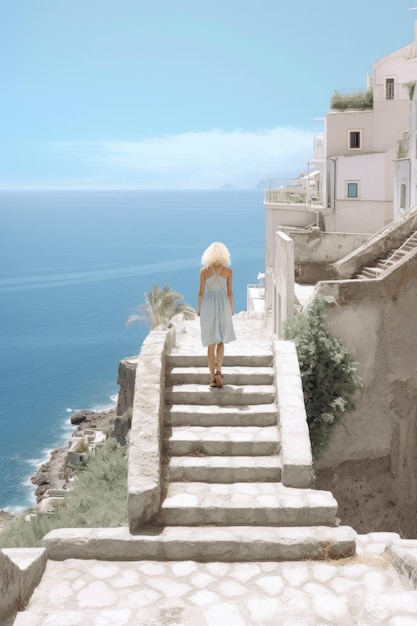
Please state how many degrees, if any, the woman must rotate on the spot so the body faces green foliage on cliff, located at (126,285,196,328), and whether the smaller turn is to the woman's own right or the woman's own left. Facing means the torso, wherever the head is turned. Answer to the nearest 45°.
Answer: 0° — they already face it

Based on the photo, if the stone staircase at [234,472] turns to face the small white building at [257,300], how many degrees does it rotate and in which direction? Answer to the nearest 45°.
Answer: approximately 180°

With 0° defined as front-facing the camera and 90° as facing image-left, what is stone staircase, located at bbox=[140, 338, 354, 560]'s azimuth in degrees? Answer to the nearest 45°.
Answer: approximately 0°

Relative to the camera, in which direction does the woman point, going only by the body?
away from the camera

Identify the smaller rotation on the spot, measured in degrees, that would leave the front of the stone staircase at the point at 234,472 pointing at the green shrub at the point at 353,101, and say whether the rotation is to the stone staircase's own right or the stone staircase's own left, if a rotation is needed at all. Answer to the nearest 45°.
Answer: approximately 180°

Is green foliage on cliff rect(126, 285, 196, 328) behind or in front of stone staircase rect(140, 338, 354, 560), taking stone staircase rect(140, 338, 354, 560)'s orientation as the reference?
behind

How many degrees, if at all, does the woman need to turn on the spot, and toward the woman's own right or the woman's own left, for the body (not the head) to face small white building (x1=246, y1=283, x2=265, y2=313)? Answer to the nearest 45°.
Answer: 0° — they already face it

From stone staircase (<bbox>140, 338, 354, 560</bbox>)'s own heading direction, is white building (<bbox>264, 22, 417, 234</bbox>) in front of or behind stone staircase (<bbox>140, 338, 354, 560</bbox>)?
behind

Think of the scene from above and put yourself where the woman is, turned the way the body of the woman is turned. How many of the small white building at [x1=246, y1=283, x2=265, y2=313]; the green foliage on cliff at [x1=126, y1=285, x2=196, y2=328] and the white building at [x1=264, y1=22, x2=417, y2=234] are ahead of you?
3
